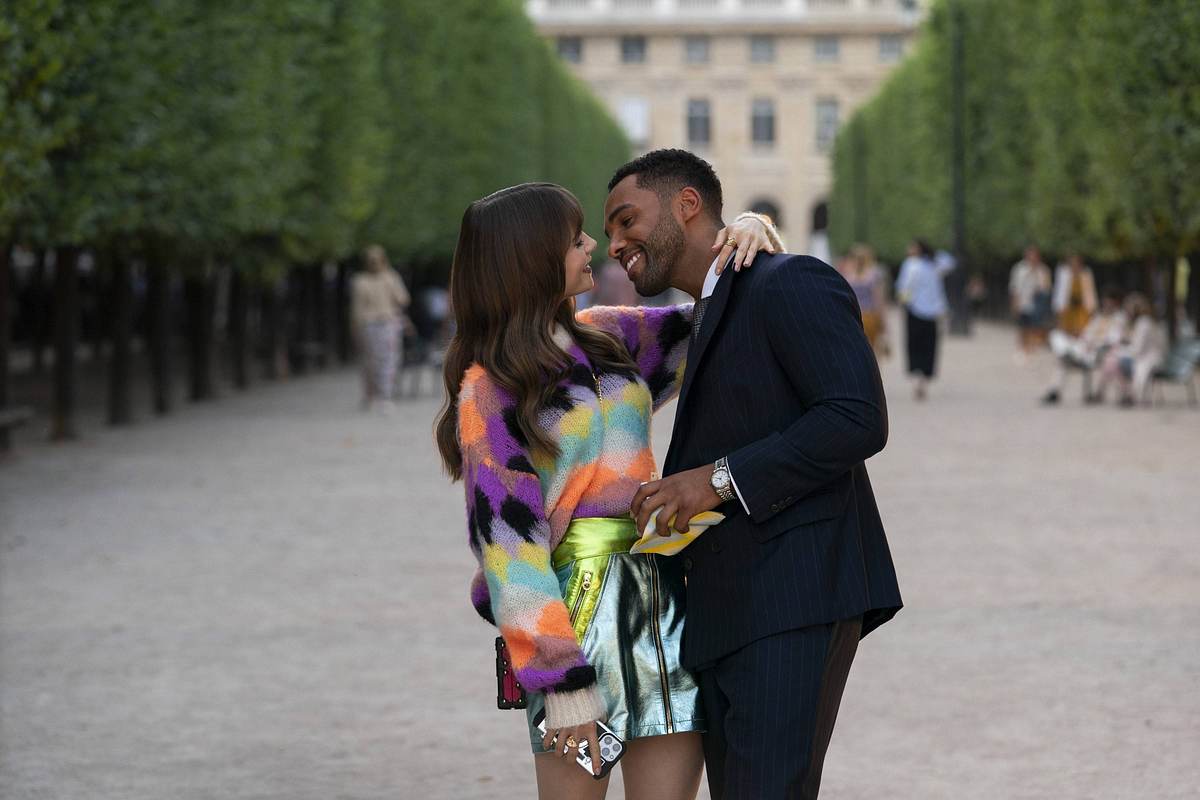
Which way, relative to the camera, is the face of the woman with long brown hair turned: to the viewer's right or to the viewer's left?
to the viewer's right

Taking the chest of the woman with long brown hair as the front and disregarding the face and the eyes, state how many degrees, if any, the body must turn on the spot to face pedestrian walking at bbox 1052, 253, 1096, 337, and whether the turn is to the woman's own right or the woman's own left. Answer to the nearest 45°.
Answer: approximately 135° to the woman's own left

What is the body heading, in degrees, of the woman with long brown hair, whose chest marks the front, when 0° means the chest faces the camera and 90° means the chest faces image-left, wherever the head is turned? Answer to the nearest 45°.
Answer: approximately 315°

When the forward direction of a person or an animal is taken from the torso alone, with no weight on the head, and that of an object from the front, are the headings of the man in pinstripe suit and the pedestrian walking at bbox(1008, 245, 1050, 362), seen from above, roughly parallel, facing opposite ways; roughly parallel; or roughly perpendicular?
roughly perpendicular

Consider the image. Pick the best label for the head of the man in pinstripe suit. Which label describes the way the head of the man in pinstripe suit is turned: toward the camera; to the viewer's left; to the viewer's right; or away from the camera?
to the viewer's left

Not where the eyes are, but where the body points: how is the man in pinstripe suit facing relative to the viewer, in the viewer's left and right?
facing to the left of the viewer

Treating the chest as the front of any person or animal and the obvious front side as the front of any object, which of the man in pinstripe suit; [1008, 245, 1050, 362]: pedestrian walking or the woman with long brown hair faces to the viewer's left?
the man in pinstripe suit
